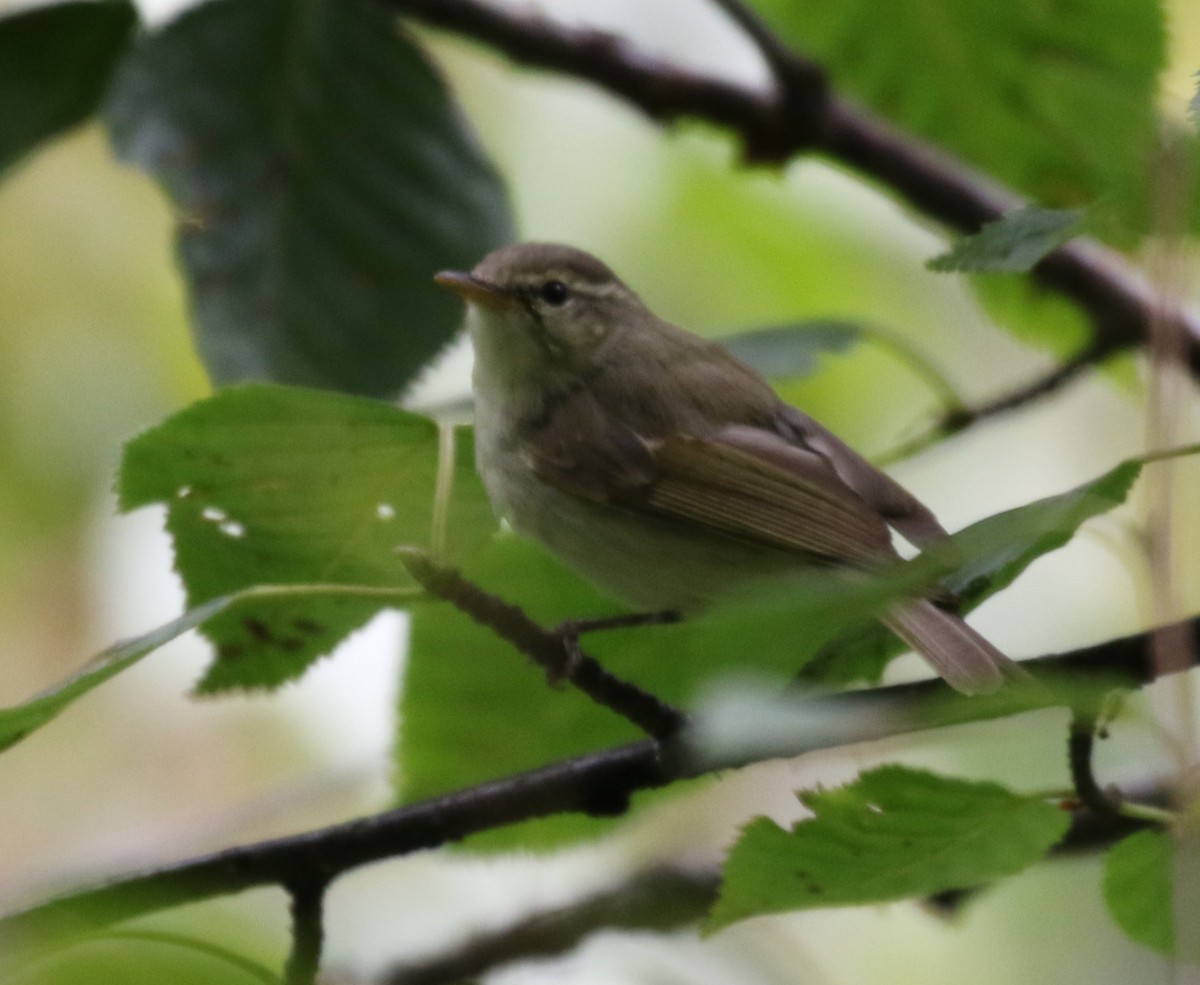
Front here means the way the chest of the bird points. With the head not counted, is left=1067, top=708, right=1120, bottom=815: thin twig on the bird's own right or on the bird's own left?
on the bird's own left

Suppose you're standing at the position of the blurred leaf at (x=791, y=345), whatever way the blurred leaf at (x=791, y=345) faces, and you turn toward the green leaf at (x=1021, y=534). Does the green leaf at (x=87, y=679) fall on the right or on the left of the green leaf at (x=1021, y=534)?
right

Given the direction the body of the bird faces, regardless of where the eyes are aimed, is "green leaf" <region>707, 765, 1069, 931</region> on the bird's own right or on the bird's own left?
on the bird's own left

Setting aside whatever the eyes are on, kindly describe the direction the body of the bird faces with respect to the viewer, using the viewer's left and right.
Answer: facing to the left of the viewer
